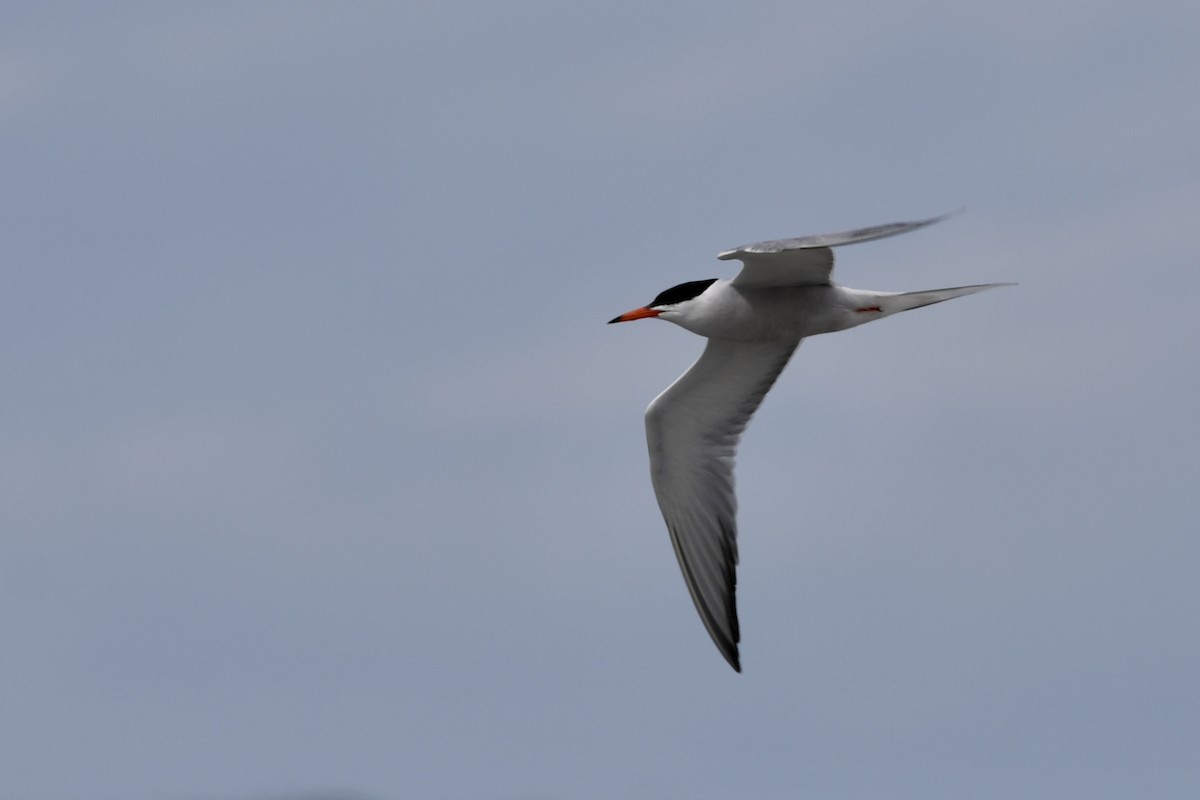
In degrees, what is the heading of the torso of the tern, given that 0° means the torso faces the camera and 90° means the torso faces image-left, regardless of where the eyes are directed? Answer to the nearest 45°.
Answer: approximately 90°
